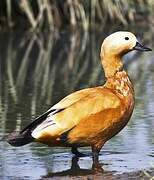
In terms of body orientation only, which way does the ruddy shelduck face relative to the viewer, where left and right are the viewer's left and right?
facing to the right of the viewer
